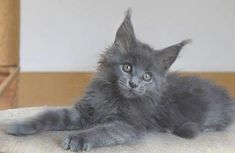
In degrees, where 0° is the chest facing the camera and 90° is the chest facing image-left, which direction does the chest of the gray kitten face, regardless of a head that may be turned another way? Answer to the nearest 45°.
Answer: approximately 45°
